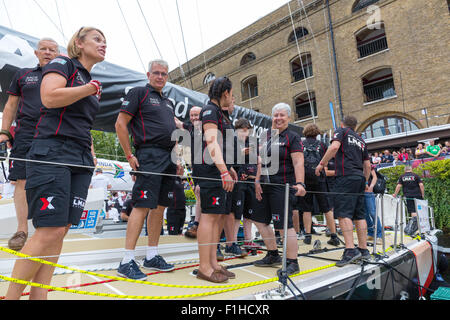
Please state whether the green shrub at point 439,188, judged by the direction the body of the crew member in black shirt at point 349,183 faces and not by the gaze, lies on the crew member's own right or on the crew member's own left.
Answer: on the crew member's own right

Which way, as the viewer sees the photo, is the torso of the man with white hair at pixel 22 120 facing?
toward the camera

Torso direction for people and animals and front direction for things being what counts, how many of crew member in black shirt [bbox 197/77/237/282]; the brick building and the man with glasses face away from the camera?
0

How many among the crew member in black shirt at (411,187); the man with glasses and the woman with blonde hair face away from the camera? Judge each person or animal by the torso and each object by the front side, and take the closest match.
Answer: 1

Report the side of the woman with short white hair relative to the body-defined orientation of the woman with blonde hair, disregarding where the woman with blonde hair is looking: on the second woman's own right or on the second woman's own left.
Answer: on the second woman's own left

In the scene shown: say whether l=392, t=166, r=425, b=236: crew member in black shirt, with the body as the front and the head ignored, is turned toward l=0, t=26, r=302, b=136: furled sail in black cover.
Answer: no

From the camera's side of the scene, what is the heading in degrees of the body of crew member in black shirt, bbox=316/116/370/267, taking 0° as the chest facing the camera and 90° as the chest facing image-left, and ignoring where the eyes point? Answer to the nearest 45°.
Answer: approximately 135°

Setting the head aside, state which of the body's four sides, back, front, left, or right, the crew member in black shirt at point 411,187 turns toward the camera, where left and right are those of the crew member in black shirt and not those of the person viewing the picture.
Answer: back

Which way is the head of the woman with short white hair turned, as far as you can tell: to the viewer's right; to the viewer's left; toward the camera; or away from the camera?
toward the camera

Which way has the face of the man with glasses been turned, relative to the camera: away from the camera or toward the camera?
toward the camera

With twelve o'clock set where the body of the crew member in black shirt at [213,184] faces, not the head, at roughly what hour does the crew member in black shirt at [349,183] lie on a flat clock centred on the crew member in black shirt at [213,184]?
the crew member in black shirt at [349,183] is roughly at 11 o'clock from the crew member in black shirt at [213,184].

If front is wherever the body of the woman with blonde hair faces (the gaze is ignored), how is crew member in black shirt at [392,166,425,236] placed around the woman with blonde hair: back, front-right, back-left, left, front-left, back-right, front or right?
front-left

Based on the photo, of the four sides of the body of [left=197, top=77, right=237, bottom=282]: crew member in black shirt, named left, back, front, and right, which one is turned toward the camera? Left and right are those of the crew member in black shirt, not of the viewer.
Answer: right

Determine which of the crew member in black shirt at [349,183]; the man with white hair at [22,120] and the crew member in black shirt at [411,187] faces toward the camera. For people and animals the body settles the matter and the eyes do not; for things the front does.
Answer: the man with white hair

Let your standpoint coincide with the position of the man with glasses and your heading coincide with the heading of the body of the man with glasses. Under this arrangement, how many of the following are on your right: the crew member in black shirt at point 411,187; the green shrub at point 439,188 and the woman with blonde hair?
1

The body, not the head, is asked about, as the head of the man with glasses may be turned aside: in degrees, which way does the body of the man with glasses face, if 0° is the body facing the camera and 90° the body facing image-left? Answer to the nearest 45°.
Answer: approximately 315°

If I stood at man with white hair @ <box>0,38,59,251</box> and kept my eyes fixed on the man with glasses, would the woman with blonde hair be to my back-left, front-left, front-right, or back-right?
front-right

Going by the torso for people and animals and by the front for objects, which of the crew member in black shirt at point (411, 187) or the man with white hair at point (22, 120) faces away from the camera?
the crew member in black shirt

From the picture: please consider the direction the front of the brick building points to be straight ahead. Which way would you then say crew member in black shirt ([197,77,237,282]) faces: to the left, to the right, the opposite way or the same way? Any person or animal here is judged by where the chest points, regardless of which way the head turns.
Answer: the opposite way
